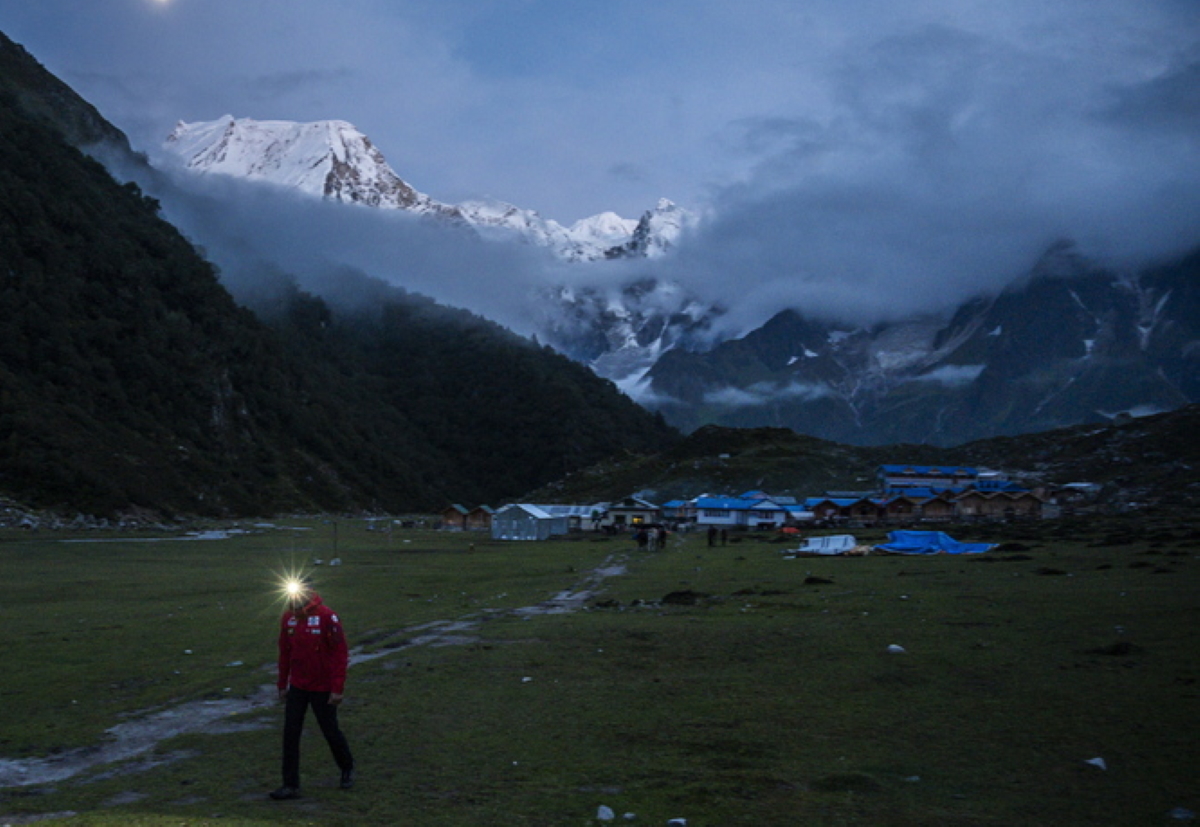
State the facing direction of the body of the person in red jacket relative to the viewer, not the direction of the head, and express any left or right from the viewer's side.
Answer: facing the viewer and to the left of the viewer

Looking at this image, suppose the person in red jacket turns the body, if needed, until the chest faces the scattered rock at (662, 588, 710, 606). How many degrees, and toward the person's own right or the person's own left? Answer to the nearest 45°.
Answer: approximately 180°
